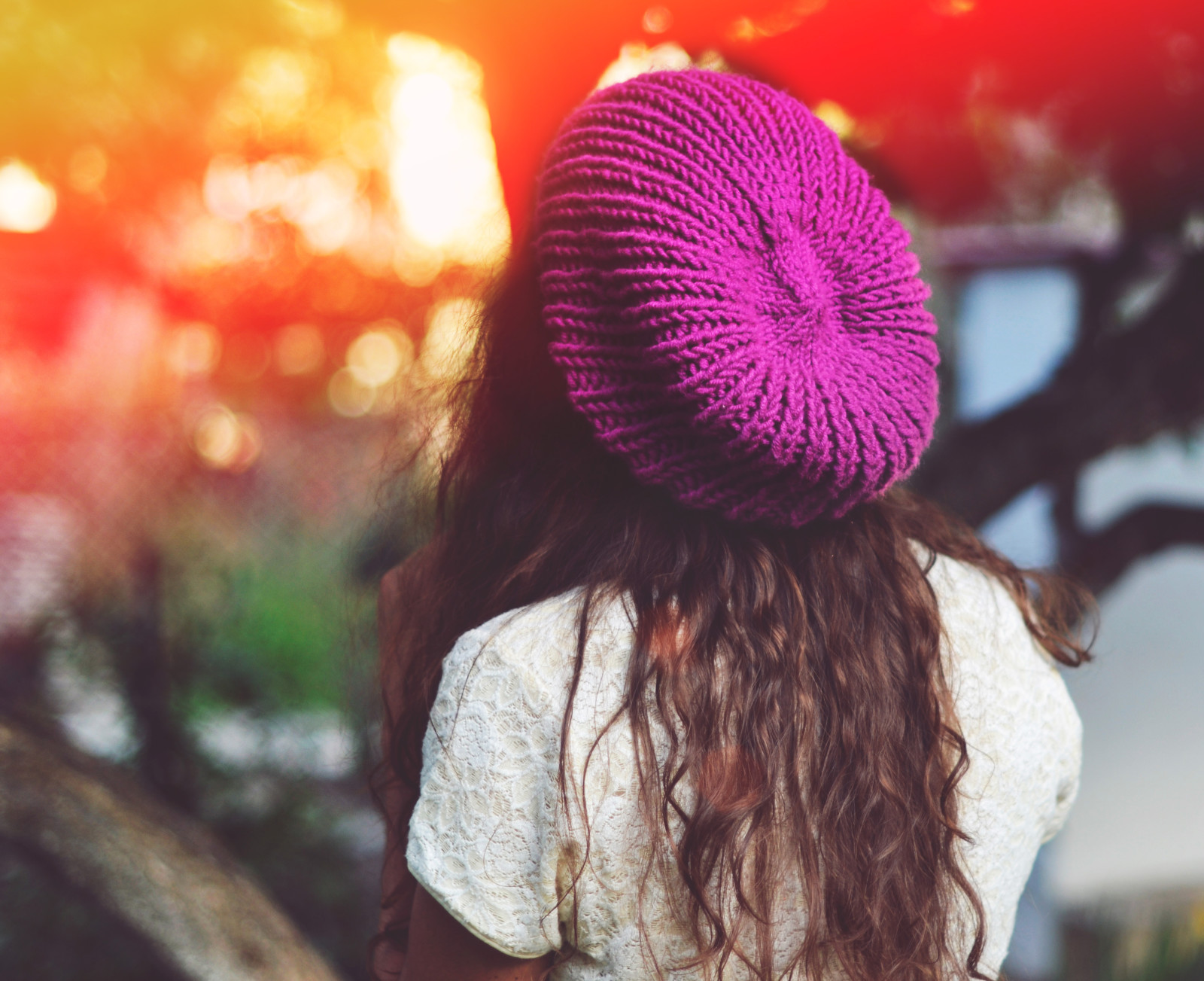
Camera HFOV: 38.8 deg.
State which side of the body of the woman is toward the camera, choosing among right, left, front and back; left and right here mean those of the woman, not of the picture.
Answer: back

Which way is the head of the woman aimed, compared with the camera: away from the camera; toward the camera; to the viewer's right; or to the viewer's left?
away from the camera
